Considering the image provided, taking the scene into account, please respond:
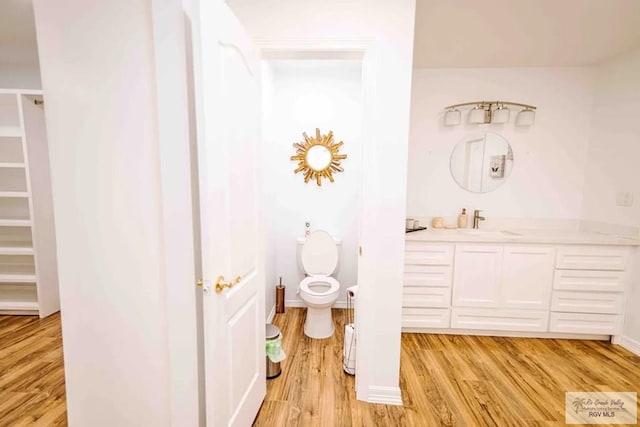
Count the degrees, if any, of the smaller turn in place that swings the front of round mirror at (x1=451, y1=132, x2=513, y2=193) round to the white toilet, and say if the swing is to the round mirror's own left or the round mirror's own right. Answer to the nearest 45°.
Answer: approximately 45° to the round mirror's own right

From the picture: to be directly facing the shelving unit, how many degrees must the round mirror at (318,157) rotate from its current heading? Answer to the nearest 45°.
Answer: approximately 90° to its right

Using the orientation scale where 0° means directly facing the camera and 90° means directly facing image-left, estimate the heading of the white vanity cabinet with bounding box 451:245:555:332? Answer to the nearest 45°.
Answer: approximately 0°

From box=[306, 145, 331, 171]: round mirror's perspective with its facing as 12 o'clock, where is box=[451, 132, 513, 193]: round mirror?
box=[451, 132, 513, 193]: round mirror is roughly at 9 o'clock from box=[306, 145, 331, 171]: round mirror.
